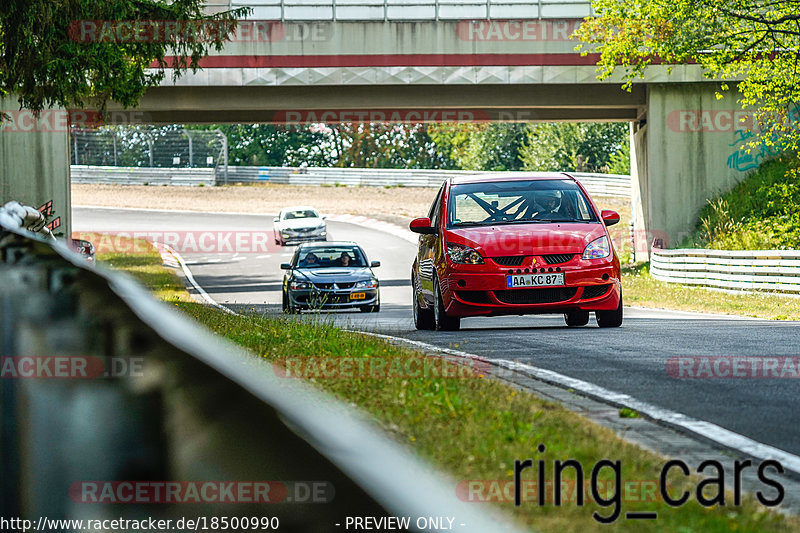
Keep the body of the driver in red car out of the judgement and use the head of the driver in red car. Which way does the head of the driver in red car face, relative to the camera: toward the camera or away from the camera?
toward the camera

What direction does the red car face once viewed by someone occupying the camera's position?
facing the viewer

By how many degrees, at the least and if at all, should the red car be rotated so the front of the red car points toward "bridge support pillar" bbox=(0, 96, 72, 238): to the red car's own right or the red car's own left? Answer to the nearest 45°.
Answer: approximately 135° to the red car's own right

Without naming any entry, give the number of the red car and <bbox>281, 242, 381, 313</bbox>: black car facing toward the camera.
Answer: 2

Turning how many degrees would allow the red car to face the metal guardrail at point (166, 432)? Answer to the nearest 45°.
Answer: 0° — it already faces it

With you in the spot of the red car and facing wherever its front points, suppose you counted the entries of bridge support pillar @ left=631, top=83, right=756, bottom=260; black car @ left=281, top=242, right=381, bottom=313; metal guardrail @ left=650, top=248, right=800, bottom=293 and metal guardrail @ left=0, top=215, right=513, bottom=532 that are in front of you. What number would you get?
1

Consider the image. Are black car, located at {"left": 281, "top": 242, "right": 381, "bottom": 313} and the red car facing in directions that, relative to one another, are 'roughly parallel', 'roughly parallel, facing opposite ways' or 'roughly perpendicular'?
roughly parallel

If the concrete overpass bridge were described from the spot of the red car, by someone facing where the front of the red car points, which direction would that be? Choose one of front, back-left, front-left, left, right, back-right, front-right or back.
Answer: back

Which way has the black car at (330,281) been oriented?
toward the camera

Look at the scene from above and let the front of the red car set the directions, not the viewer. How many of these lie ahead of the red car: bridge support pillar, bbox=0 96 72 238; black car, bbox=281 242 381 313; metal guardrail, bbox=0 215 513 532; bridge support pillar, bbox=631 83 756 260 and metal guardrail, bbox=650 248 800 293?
1

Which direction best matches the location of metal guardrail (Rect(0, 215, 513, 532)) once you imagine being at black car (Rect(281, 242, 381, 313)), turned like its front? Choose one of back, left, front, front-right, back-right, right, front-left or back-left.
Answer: front
